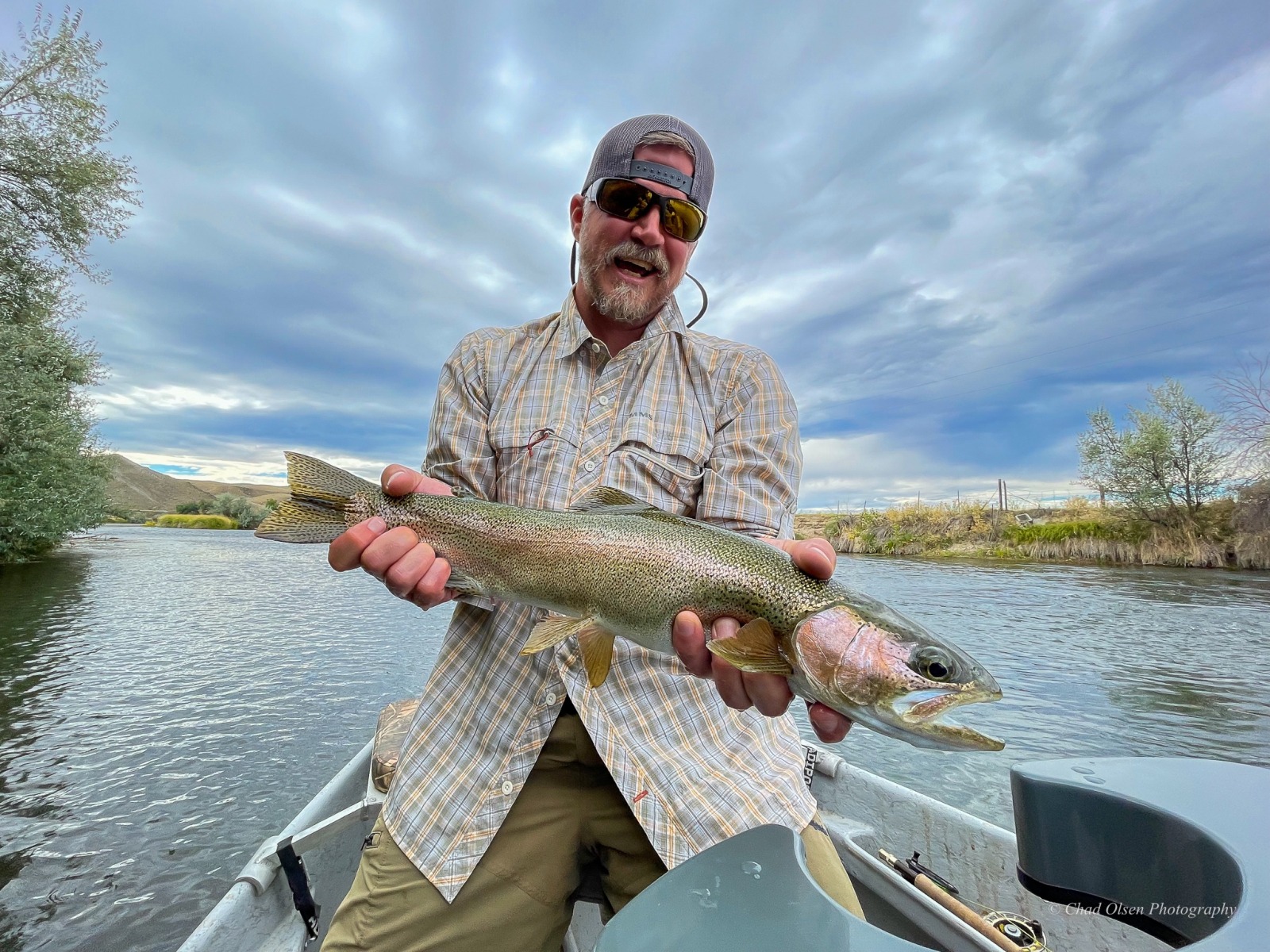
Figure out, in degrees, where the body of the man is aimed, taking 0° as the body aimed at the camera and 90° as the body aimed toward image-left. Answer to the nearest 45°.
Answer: approximately 0°

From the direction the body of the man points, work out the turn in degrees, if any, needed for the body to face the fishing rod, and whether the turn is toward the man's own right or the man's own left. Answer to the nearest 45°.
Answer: approximately 90° to the man's own left

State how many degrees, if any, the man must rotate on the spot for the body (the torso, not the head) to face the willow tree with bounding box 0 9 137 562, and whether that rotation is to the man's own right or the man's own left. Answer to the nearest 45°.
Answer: approximately 135° to the man's own right

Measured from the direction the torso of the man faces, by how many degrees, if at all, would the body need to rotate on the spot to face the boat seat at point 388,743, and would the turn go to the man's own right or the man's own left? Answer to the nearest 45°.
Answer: approximately 135° to the man's own right
